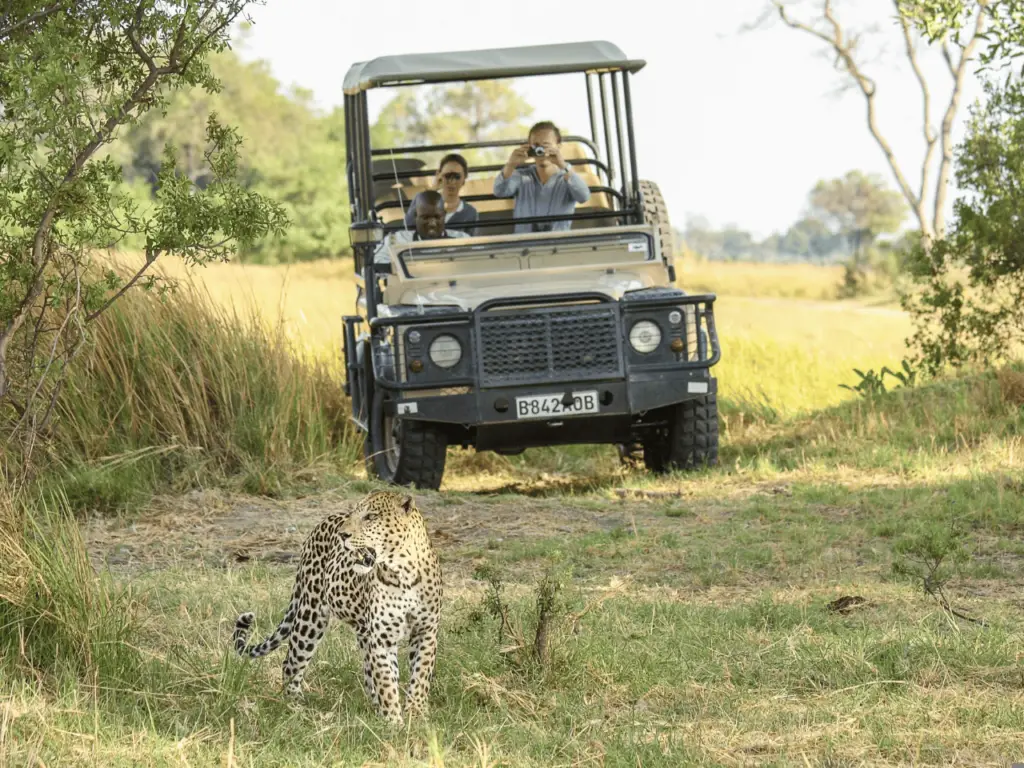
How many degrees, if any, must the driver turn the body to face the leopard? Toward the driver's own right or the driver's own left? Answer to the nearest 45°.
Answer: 0° — they already face it

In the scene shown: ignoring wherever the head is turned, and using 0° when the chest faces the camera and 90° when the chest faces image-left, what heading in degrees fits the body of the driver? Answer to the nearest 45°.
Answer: approximately 0°

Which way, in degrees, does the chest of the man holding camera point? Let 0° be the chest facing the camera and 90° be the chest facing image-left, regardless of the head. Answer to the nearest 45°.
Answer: approximately 0°

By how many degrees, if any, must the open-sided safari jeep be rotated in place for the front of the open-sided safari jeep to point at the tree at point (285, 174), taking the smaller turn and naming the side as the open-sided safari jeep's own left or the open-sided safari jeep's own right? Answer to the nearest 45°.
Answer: approximately 180°

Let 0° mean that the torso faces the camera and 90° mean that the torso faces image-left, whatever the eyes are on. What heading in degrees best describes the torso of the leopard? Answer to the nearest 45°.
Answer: approximately 315°

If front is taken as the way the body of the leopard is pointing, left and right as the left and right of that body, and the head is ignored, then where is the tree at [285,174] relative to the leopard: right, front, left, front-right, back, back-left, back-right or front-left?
back-left

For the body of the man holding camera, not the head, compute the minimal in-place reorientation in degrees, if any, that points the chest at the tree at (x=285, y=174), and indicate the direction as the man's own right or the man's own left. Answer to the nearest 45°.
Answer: approximately 180°
